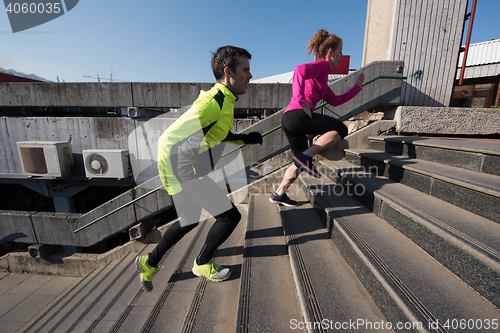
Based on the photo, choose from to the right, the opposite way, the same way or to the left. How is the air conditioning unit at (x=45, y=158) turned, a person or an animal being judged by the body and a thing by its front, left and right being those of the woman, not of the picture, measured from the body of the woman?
to the right

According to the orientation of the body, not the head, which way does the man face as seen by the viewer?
to the viewer's right

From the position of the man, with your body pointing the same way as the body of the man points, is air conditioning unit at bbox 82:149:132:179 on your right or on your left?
on your left

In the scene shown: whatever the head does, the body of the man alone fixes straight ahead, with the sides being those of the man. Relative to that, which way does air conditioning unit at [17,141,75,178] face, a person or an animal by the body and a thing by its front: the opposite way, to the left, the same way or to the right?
to the right

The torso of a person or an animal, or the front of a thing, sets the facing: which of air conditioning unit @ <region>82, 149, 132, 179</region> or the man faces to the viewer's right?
the man

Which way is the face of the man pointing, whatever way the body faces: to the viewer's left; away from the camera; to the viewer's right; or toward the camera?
to the viewer's right

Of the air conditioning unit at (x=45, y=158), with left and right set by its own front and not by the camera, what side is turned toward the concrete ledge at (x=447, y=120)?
left

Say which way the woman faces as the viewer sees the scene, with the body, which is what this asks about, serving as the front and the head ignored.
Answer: to the viewer's right

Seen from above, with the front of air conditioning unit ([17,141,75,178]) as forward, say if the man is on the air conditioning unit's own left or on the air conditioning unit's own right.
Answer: on the air conditioning unit's own left

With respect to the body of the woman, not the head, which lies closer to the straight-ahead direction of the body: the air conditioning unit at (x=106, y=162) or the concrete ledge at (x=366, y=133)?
the concrete ledge

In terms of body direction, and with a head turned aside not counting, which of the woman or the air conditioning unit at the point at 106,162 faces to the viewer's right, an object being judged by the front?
the woman

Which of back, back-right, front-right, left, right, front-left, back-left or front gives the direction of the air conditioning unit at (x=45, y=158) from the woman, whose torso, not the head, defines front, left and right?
back

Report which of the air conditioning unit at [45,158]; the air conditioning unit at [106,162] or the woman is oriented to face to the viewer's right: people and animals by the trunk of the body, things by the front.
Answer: the woman

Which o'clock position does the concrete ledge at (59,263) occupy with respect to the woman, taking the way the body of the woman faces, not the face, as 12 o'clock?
The concrete ledge is roughly at 6 o'clock from the woman.

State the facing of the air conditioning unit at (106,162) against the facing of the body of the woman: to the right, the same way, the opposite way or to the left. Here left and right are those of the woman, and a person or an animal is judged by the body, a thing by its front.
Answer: to the right
